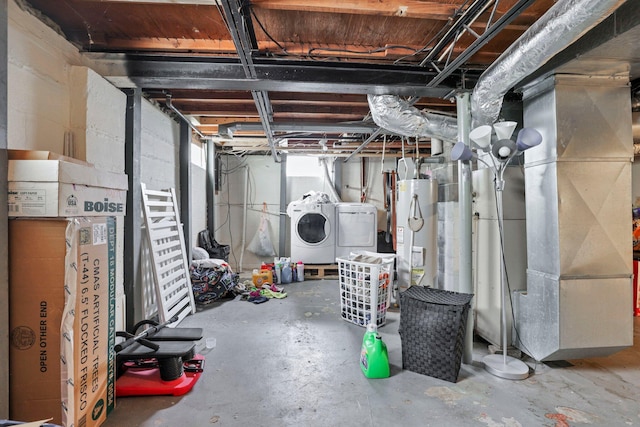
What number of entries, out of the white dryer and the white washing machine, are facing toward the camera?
2

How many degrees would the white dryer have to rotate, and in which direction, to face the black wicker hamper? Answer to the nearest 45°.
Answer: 0° — it already faces it

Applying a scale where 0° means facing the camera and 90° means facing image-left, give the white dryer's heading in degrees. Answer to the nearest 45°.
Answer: approximately 0°

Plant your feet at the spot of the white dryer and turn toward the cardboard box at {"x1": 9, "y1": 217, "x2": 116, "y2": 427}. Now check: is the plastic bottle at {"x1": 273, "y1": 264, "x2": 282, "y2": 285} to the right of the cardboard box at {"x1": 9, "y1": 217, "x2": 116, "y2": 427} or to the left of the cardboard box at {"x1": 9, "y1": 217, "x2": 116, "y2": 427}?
right

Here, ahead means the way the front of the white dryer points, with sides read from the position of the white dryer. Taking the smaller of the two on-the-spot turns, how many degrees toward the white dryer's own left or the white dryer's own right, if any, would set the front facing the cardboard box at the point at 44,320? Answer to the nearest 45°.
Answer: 0° — it already faces it

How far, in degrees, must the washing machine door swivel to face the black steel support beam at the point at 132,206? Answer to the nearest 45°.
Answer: approximately 45° to its right
